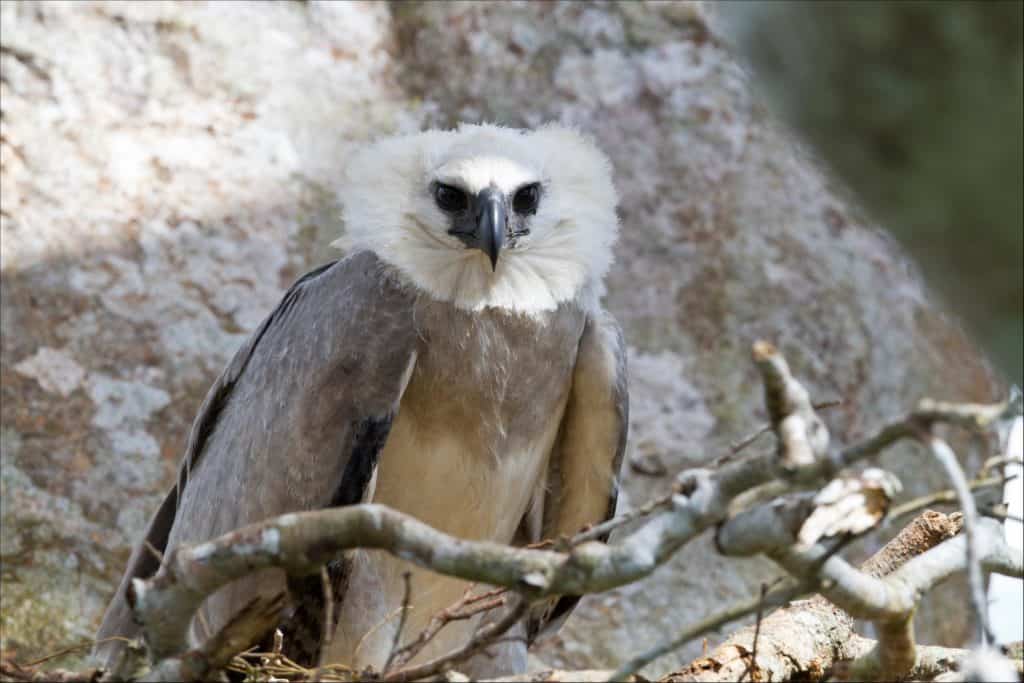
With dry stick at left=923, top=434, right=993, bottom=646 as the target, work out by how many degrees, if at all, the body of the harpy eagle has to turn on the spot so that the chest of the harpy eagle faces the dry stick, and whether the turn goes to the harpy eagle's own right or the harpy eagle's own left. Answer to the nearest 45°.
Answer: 0° — it already faces it

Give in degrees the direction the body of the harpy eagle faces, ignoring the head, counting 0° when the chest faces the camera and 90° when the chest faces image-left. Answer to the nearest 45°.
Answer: approximately 315°

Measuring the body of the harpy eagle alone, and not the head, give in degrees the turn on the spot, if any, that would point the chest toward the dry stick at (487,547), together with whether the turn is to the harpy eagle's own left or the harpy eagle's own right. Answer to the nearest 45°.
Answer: approximately 45° to the harpy eagle's own right

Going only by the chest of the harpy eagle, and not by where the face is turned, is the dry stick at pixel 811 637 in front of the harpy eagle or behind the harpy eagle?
in front
